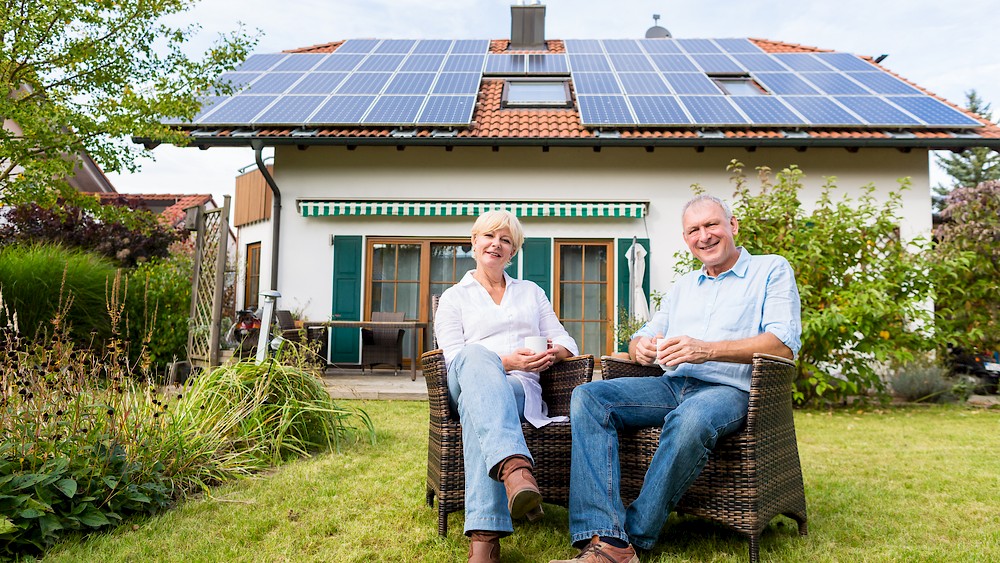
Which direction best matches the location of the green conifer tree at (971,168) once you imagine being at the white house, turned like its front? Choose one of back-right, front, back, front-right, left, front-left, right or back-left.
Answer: back-left

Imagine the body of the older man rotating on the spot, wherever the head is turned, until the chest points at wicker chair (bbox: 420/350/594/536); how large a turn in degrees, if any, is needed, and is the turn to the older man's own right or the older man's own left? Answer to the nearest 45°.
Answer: approximately 45° to the older man's own right

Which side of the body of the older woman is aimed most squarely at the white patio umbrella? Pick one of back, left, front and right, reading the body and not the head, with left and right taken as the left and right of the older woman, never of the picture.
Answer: back

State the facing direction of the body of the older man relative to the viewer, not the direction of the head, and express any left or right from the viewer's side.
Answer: facing the viewer and to the left of the viewer

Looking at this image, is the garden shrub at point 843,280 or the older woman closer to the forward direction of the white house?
the older woman

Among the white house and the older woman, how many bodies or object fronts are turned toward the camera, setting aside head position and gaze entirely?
2

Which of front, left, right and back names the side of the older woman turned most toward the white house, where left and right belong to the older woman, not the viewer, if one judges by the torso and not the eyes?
back

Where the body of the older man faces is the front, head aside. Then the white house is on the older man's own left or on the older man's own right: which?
on the older man's own right

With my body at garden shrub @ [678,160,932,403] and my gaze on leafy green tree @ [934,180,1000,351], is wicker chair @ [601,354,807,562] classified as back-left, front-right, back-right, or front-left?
back-right

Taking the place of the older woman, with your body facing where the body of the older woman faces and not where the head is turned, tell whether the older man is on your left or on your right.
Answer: on your left

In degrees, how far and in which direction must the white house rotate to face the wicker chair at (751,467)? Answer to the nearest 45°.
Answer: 0° — it already faces it

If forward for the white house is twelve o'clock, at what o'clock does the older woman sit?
The older woman is roughly at 12 o'clock from the white house.

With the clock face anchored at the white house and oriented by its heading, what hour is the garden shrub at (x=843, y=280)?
The garden shrub is roughly at 10 o'clock from the white house.

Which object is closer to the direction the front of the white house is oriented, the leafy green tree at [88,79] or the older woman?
the older woman
